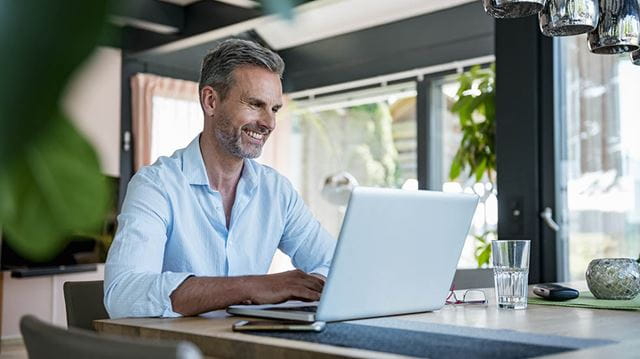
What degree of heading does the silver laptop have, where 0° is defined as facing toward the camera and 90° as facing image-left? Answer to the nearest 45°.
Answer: approximately 135°

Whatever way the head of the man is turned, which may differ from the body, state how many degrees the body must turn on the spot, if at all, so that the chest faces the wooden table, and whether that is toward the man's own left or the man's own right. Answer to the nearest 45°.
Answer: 0° — they already face it

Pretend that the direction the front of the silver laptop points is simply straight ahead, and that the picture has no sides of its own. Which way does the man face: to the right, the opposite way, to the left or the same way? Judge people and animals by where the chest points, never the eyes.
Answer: the opposite way

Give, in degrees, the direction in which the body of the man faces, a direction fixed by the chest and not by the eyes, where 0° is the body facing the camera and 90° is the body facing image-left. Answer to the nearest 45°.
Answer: approximately 315°

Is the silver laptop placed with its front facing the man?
yes

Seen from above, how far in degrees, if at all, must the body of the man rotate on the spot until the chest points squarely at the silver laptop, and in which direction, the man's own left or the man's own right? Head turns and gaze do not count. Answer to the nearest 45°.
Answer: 0° — they already face it

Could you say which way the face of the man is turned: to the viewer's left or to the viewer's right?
to the viewer's right

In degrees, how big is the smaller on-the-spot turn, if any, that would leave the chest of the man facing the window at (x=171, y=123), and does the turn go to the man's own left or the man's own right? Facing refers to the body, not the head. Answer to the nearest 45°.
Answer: approximately 135° to the man's own left

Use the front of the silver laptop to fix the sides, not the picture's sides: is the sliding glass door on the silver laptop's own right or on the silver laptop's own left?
on the silver laptop's own right
